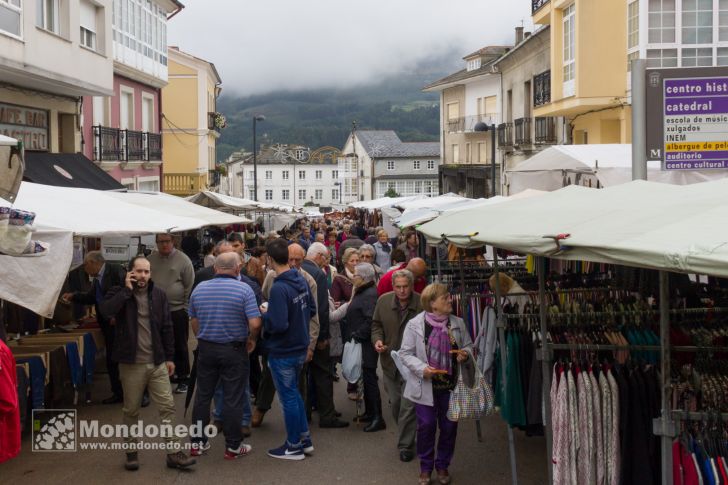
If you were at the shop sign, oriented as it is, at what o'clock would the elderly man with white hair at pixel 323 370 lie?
The elderly man with white hair is roughly at 1 o'clock from the shop sign.

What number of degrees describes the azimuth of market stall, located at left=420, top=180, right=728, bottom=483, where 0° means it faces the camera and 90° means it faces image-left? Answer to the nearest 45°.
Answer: approximately 45°

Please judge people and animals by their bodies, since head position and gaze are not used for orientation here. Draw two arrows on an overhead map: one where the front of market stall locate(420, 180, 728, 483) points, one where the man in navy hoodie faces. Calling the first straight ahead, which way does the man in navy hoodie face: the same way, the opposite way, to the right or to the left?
to the right

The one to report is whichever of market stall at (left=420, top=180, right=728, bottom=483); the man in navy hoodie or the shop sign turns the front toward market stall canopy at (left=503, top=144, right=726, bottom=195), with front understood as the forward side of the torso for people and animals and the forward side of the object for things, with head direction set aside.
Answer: the shop sign

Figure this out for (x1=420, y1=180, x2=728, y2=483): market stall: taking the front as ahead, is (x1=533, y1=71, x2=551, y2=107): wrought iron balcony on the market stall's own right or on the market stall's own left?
on the market stall's own right

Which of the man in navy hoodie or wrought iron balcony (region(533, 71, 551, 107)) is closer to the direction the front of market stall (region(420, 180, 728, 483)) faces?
the man in navy hoodie
